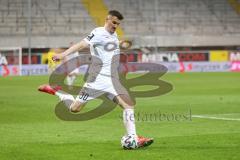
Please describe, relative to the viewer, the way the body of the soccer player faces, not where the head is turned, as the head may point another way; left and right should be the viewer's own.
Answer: facing the viewer and to the right of the viewer

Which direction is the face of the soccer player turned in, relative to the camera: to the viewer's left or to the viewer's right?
to the viewer's right
